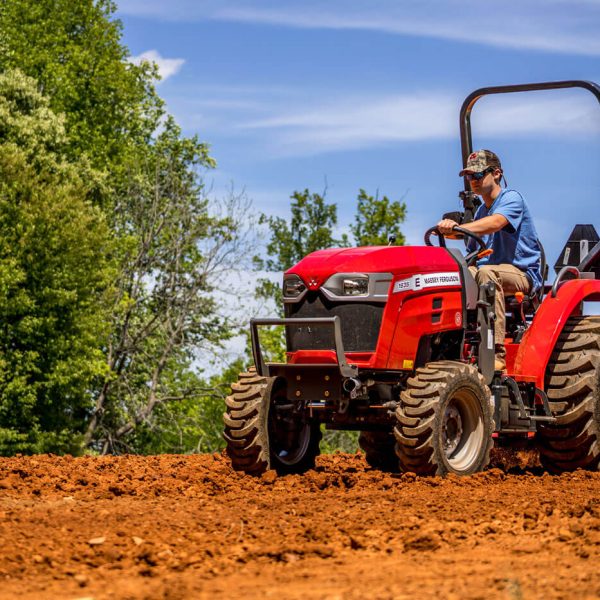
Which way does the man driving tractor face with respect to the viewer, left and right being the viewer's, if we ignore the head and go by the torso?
facing the viewer and to the left of the viewer

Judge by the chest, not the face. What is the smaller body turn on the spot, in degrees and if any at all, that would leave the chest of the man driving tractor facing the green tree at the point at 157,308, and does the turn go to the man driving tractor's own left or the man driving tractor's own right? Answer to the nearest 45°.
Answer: approximately 135° to the man driving tractor's own right

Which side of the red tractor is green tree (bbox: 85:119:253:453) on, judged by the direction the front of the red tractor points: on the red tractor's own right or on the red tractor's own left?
on the red tractor's own right

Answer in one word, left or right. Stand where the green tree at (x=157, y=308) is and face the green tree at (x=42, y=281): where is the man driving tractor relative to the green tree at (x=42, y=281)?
left

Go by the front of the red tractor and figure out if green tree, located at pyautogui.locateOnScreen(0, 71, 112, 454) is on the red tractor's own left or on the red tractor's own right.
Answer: on the red tractor's own right

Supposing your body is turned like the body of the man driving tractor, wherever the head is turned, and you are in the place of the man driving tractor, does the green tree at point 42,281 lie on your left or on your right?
on your right

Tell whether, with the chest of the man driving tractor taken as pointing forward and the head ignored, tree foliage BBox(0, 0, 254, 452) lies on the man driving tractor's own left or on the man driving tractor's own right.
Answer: on the man driving tractor's own right

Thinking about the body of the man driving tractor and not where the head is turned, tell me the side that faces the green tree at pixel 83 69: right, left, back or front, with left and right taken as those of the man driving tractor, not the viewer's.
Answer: right

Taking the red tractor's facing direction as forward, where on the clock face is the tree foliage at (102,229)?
The tree foliage is roughly at 4 o'clock from the red tractor.
